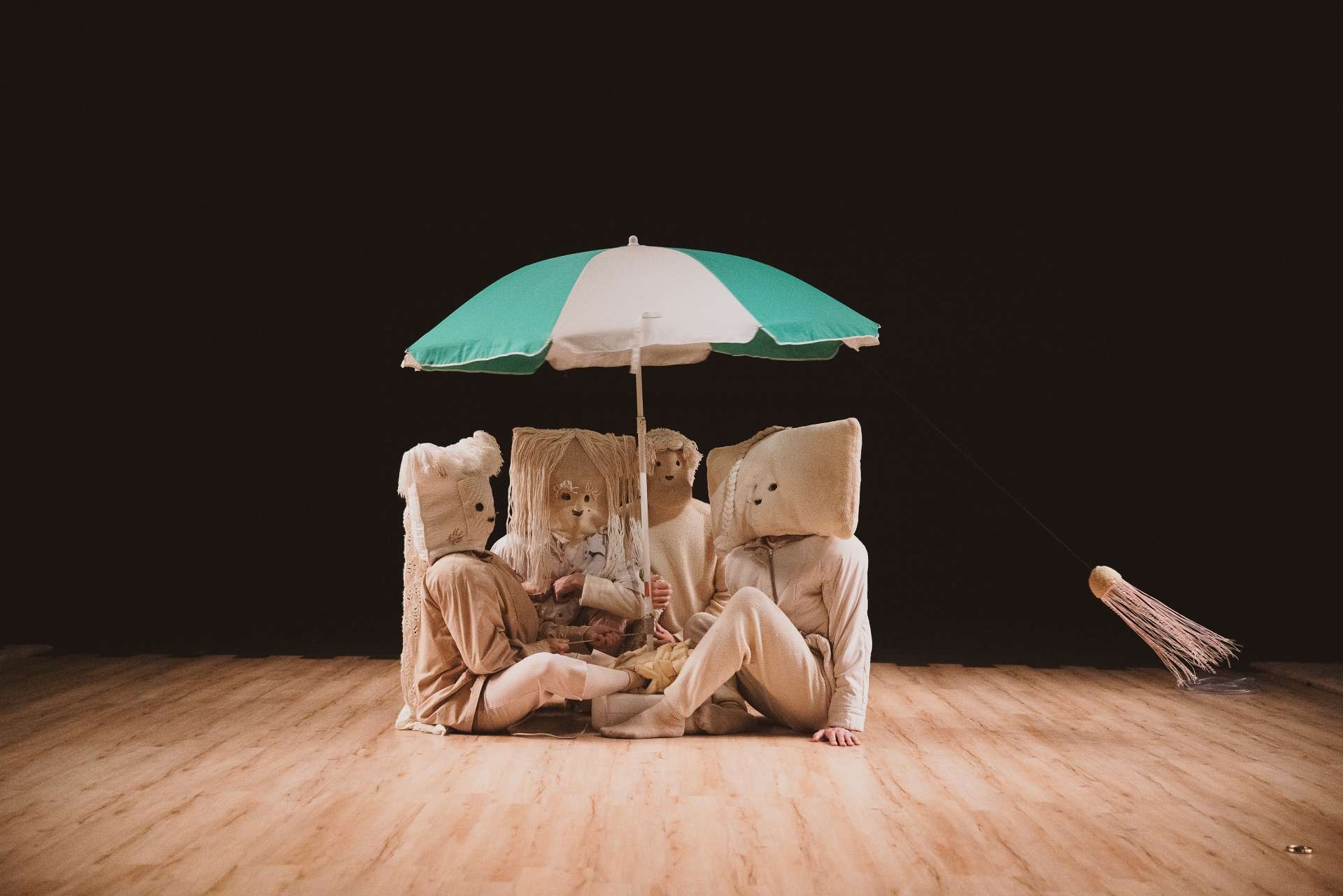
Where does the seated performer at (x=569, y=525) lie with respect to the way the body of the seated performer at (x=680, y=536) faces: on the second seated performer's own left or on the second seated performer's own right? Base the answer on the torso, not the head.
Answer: on the second seated performer's own right

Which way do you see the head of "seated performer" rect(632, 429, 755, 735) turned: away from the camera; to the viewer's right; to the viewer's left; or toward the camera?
toward the camera

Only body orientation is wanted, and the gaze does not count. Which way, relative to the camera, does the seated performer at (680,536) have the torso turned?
toward the camera

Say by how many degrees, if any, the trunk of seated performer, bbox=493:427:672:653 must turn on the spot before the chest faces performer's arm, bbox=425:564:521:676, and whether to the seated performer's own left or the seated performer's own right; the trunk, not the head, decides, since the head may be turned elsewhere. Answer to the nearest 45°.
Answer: approximately 45° to the seated performer's own right

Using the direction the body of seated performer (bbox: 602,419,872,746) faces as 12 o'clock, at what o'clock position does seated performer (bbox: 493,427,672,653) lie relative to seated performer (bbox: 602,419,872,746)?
seated performer (bbox: 493,427,672,653) is roughly at 2 o'clock from seated performer (bbox: 602,419,872,746).

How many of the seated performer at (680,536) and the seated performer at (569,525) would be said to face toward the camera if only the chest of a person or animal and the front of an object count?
2

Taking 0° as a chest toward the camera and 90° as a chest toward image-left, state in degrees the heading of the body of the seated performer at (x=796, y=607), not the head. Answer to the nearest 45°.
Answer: approximately 45°

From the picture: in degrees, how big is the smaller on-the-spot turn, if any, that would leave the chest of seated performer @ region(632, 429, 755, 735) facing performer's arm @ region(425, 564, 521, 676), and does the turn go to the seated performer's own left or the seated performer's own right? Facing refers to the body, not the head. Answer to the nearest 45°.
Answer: approximately 45° to the seated performer's own right

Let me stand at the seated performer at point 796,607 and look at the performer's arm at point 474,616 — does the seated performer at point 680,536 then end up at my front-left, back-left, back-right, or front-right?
front-right

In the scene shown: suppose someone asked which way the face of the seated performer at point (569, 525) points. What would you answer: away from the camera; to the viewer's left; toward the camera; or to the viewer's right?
toward the camera

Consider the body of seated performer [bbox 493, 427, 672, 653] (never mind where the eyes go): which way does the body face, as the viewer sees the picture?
toward the camera
